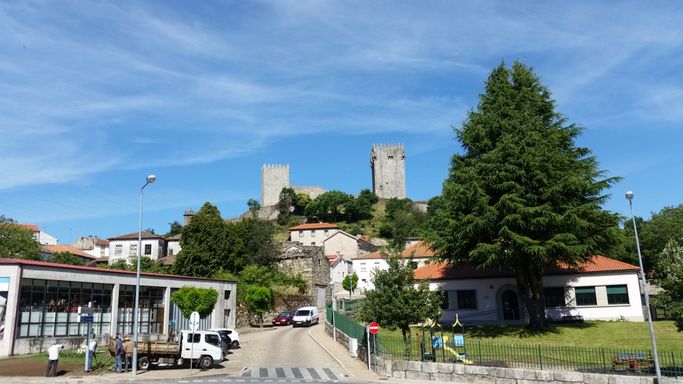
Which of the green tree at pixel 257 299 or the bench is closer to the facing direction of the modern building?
the bench

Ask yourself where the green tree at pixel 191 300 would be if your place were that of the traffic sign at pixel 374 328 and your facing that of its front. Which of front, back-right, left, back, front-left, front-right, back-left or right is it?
back-right

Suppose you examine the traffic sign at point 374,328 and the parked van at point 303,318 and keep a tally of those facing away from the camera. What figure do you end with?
0

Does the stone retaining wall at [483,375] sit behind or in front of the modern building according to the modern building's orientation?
in front

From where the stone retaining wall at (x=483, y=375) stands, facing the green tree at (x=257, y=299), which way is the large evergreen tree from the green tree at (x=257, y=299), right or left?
right

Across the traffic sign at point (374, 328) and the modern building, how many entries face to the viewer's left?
0

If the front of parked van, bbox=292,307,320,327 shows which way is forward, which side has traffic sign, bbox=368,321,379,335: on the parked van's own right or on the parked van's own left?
on the parked van's own left

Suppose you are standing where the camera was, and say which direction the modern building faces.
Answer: facing the viewer and to the right of the viewer

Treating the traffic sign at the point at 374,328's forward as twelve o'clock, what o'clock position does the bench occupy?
The bench is roughly at 10 o'clock from the traffic sign.

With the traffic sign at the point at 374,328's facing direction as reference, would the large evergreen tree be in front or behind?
behind

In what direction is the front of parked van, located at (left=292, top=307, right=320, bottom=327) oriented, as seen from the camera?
facing the viewer and to the left of the viewer

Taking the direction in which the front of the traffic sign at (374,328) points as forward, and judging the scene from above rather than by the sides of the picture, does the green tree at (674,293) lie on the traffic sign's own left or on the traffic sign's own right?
on the traffic sign's own left

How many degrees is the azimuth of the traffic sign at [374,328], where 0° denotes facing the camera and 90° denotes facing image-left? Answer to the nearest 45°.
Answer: approximately 0°

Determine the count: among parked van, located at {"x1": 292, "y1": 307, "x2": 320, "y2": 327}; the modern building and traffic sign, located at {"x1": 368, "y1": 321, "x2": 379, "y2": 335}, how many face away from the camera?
0

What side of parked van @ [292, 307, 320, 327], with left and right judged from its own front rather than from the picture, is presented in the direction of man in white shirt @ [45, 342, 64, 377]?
front
